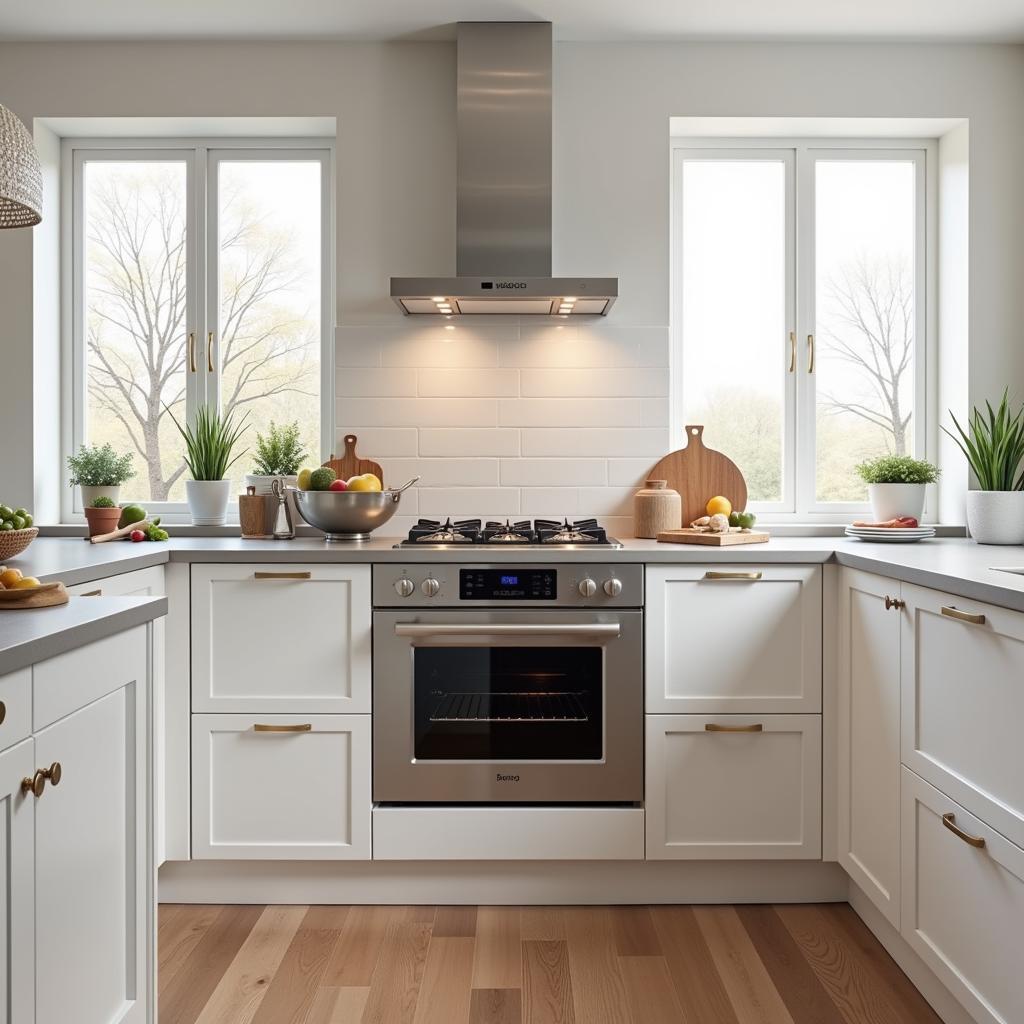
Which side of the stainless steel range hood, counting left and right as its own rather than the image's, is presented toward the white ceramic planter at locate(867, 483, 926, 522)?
left

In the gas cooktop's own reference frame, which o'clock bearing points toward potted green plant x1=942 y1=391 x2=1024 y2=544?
The potted green plant is roughly at 9 o'clock from the gas cooktop.

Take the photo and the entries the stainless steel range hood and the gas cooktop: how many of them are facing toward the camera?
2

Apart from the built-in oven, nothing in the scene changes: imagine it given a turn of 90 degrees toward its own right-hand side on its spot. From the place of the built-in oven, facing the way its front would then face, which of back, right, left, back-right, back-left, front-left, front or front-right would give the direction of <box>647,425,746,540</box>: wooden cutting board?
back-right

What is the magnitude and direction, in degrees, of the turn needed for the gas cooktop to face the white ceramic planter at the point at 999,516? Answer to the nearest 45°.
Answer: approximately 90° to its left

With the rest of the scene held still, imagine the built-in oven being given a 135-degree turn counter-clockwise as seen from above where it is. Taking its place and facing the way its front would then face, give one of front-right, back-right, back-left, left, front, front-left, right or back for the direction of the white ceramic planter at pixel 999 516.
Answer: front-right

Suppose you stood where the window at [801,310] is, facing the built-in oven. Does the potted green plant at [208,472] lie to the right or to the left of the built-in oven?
right

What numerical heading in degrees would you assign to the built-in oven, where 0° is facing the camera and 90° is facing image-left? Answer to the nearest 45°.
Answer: approximately 0°

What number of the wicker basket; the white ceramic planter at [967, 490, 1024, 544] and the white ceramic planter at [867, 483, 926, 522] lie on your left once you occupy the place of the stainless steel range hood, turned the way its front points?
2

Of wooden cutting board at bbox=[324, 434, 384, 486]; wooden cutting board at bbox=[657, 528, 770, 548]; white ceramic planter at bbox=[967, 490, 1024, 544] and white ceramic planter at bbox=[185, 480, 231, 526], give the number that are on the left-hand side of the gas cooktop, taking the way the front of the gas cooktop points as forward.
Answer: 2

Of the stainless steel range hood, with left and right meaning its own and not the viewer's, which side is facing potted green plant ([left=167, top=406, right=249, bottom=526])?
right
